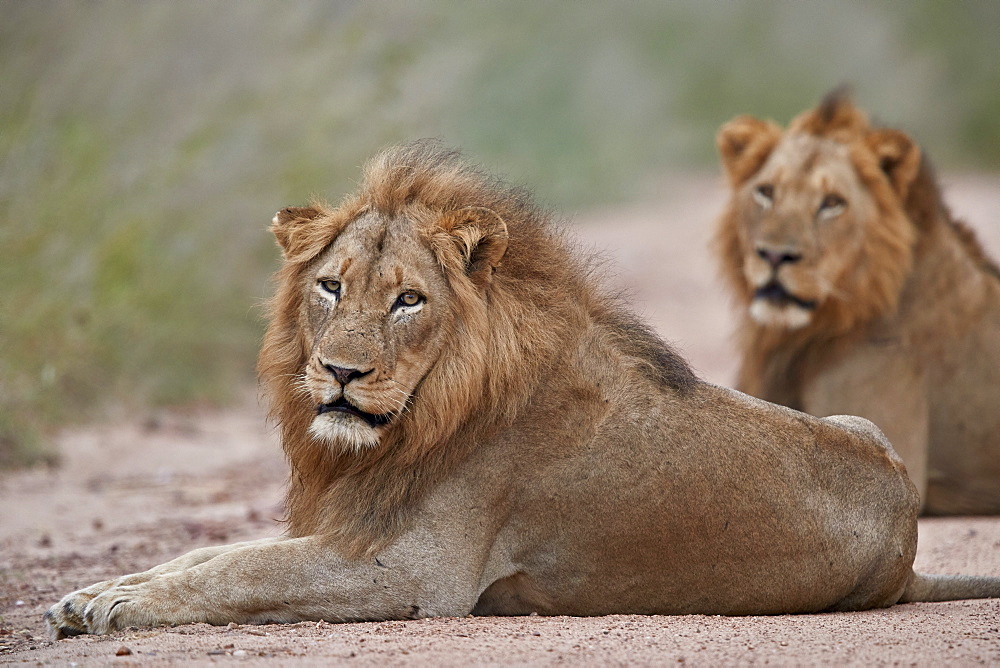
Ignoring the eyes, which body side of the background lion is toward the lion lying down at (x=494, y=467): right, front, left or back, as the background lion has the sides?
front

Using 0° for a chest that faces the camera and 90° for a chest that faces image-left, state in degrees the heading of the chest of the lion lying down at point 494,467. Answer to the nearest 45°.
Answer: approximately 90°

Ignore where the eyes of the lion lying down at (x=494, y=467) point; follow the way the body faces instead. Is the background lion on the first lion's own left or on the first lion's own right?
on the first lion's own right
